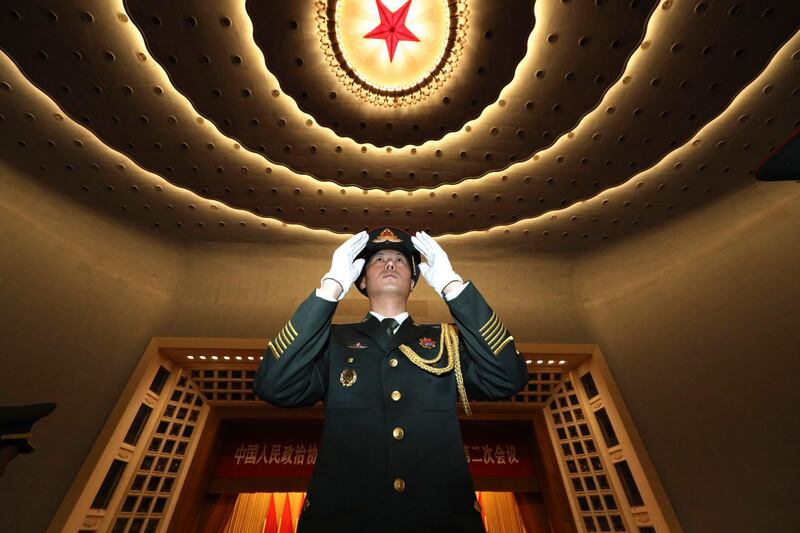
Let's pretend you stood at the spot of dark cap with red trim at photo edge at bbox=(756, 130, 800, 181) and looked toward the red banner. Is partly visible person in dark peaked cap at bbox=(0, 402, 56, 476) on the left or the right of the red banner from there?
left

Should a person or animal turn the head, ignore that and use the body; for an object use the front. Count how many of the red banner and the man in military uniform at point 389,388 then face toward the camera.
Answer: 2

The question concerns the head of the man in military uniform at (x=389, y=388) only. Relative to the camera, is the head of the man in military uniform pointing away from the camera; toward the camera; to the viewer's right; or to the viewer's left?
toward the camera

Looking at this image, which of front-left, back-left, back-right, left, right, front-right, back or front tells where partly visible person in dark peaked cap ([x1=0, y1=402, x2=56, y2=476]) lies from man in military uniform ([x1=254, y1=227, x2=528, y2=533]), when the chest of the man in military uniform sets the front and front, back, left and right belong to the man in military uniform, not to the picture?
right

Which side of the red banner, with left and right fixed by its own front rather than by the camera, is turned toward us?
front

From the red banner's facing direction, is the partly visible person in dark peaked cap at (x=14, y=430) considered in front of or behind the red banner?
in front

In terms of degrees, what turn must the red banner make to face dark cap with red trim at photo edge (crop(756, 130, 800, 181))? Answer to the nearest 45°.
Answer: approximately 45° to its left

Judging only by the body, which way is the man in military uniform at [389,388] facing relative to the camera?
toward the camera

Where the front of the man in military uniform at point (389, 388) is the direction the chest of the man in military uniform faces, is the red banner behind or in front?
behind

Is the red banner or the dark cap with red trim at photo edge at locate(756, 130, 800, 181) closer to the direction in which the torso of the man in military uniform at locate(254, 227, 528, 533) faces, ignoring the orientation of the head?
the dark cap with red trim at photo edge

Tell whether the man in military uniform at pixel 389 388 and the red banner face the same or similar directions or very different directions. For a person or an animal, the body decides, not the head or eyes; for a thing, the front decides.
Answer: same or similar directions

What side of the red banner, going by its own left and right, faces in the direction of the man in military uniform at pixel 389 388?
front
